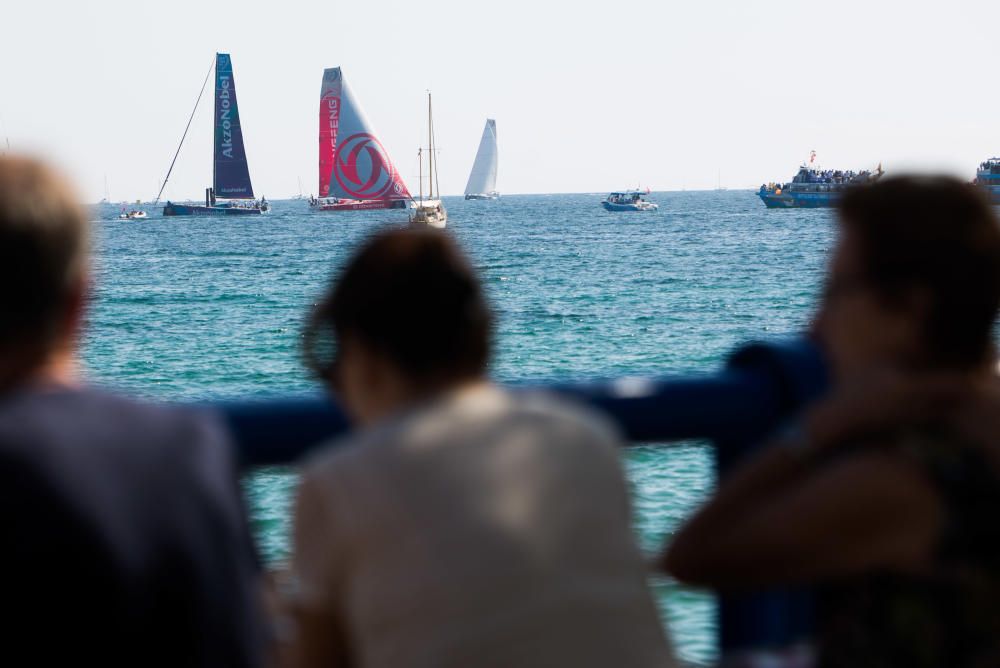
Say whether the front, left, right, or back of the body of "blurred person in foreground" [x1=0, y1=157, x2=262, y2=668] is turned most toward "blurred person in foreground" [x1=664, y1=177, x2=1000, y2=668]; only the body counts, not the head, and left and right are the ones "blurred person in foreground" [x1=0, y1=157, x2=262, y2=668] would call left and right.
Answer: right

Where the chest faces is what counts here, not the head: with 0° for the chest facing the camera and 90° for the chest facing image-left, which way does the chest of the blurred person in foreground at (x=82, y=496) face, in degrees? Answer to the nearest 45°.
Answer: approximately 180°

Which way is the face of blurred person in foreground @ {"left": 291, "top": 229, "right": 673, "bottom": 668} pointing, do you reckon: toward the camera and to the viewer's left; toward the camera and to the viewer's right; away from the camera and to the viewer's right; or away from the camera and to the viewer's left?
away from the camera and to the viewer's left
